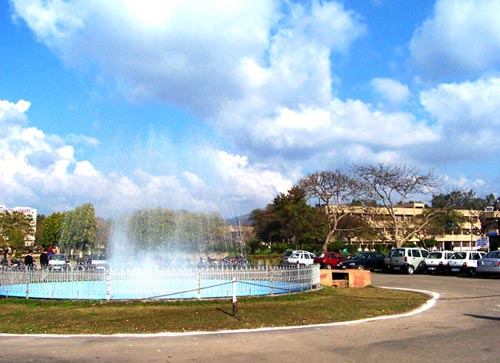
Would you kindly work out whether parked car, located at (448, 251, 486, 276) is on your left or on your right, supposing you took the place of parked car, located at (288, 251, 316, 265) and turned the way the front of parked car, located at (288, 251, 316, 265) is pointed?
on your left
